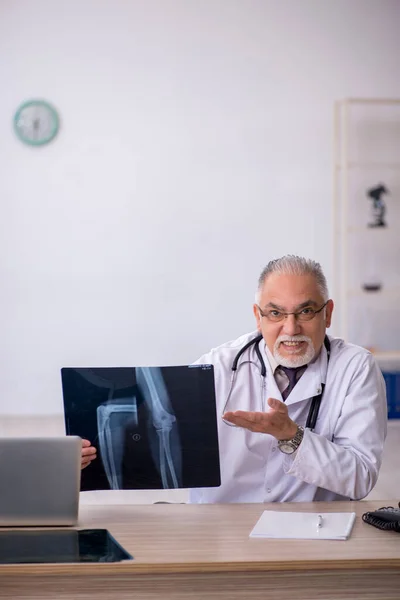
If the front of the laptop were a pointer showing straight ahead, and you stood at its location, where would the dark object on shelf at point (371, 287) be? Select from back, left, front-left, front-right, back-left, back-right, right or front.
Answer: front-right

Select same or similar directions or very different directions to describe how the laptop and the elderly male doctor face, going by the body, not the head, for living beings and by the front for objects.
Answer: very different directions

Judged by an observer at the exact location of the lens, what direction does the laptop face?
facing away from the viewer

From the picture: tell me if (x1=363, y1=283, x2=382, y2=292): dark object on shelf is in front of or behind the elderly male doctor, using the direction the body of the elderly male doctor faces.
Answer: behind

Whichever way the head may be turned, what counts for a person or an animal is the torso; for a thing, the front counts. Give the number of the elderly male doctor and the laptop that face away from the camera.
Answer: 1

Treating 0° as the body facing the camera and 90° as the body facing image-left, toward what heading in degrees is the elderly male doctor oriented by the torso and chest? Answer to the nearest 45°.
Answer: approximately 0°

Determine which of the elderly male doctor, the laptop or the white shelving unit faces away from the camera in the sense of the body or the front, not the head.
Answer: the laptop

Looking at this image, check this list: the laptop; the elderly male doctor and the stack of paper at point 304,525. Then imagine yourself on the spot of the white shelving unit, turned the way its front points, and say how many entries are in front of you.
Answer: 3

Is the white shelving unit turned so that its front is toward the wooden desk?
yes

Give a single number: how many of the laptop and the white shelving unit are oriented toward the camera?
1

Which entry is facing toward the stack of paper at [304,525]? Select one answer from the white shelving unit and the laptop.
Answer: the white shelving unit
